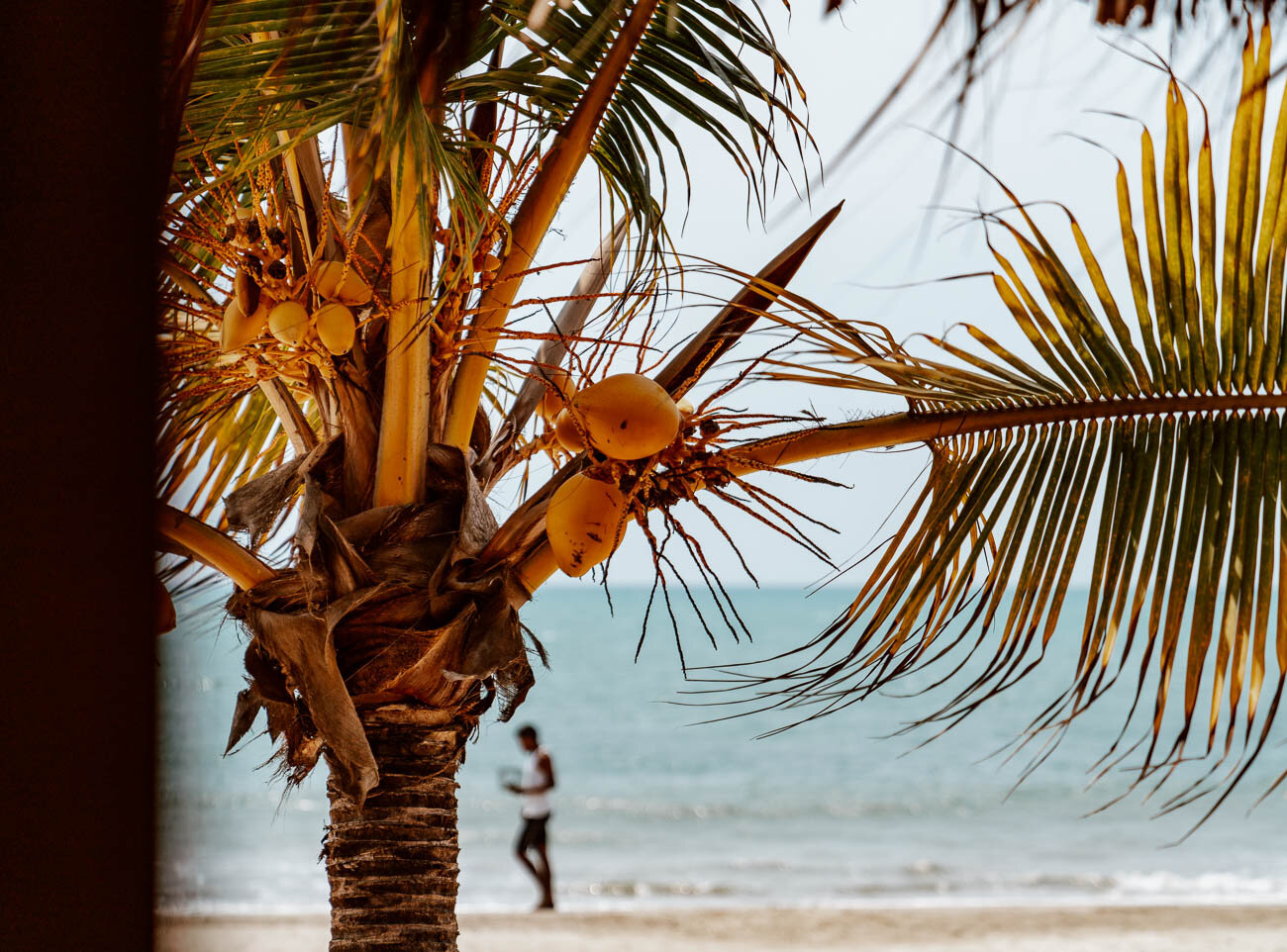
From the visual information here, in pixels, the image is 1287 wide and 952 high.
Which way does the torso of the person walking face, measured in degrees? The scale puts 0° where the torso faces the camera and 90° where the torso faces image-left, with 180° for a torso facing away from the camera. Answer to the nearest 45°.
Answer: approximately 90°

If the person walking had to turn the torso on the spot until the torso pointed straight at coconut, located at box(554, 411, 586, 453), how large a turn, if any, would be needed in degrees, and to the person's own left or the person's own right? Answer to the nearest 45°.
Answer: approximately 90° to the person's own left

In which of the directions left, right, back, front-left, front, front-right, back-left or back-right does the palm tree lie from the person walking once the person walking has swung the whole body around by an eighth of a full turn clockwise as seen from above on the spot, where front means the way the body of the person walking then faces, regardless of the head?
back-left
